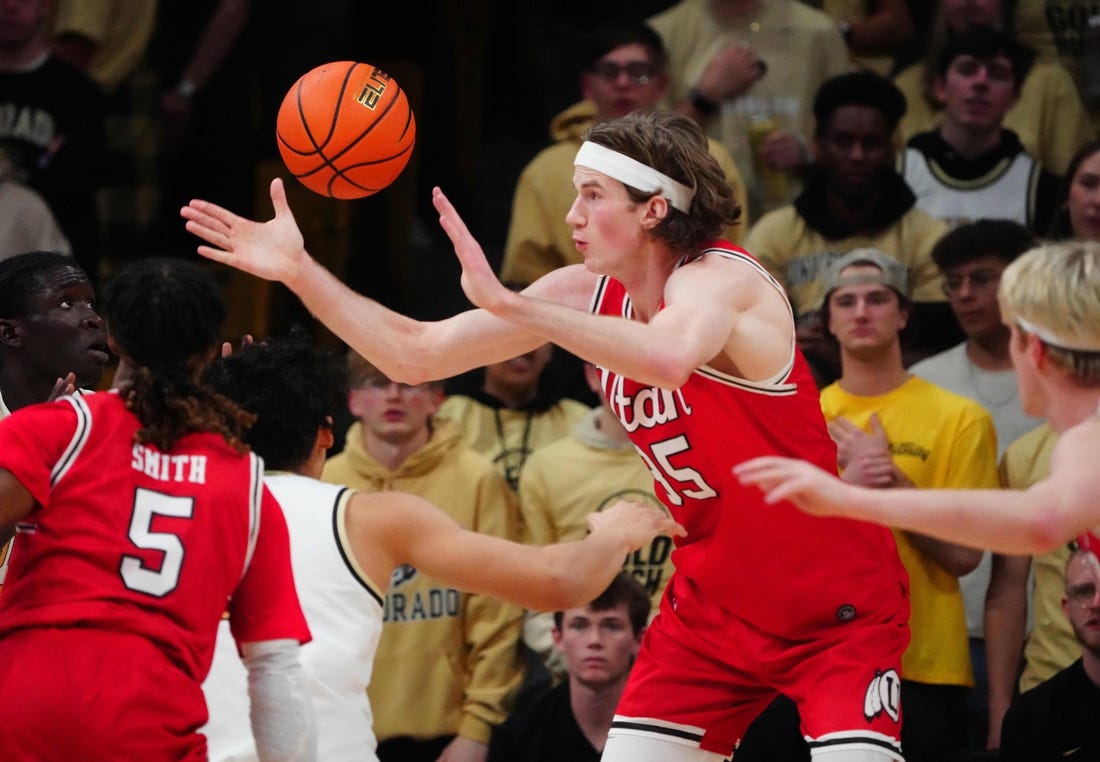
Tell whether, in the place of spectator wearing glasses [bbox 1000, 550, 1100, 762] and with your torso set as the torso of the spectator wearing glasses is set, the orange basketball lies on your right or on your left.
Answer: on your right

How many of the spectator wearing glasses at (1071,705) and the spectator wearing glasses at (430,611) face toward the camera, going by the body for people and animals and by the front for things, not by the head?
2

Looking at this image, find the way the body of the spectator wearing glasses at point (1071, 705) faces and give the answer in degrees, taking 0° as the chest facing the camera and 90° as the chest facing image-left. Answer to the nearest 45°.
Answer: approximately 0°

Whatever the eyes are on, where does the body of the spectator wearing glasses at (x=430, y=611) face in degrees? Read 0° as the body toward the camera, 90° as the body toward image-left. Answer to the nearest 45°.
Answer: approximately 0°

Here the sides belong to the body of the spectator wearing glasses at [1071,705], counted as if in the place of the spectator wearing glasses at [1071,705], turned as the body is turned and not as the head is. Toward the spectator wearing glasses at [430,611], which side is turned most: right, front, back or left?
right

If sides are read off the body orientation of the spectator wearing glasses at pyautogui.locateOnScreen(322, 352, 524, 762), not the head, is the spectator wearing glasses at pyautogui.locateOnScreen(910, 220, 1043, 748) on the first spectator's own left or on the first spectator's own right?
on the first spectator's own left

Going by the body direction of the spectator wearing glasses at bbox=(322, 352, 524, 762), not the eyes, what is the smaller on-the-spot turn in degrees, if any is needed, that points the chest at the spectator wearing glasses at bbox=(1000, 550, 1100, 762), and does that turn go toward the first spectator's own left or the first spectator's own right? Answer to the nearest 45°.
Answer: approximately 45° to the first spectator's own left
